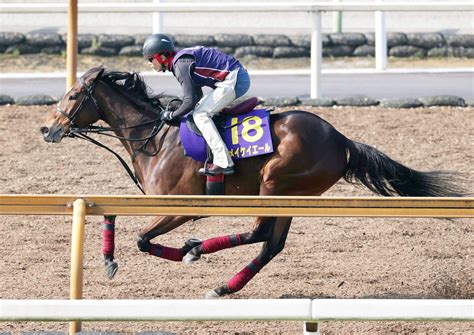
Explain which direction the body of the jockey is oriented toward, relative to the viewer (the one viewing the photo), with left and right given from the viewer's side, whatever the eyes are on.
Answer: facing to the left of the viewer

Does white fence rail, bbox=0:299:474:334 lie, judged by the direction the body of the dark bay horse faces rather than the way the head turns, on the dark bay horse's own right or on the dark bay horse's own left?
on the dark bay horse's own left

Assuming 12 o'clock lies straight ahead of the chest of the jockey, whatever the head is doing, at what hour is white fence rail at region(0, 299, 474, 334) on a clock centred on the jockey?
The white fence rail is roughly at 9 o'clock from the jockey.

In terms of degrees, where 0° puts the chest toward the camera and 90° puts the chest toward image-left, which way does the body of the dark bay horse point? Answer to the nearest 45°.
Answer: approximately 90°

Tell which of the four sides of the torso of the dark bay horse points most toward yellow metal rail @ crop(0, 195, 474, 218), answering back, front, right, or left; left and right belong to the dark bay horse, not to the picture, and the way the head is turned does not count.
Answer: left

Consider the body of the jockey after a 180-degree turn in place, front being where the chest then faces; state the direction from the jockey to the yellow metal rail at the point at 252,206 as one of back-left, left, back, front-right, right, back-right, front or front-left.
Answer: right

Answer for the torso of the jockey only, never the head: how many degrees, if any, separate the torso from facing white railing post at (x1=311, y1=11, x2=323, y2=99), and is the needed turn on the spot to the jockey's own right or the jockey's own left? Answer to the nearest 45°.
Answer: approximately 90° to the jockey's own right

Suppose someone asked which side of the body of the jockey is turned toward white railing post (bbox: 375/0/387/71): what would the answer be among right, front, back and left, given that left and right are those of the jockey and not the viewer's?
right

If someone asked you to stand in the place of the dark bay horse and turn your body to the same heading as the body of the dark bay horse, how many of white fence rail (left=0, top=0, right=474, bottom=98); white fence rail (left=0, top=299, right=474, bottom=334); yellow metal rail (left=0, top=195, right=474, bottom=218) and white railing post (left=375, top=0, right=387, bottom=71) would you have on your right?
2
